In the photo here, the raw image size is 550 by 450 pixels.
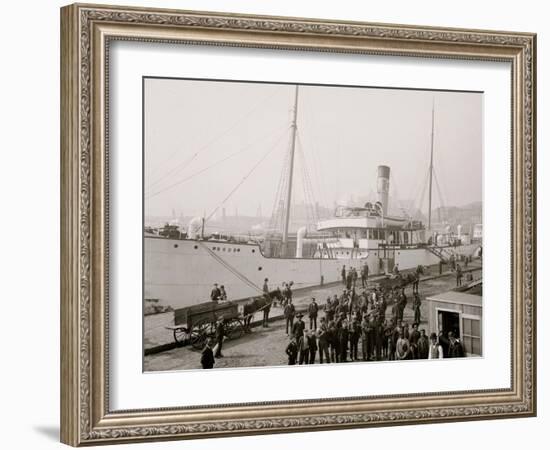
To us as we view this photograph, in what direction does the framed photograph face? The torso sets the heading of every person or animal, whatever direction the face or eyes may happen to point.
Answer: facing the viewer and to the right of the viewer
